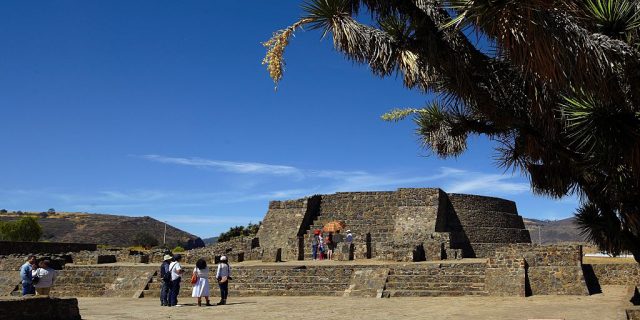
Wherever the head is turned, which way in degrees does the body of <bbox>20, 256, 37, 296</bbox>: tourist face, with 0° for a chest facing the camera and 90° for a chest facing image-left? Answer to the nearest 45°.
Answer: approximately 270°

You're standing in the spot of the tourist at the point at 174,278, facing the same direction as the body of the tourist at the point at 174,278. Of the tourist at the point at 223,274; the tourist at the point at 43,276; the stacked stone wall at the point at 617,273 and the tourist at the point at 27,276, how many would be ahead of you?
2
